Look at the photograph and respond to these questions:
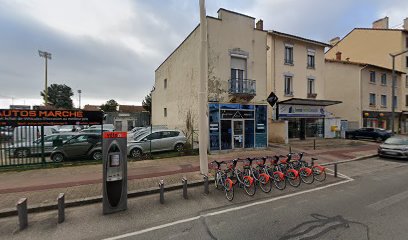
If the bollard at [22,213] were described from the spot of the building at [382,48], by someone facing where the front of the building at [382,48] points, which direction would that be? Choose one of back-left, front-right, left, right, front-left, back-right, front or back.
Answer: front-right

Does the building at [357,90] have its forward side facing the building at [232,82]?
no

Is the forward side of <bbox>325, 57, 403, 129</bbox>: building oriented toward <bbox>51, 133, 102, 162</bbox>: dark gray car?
no

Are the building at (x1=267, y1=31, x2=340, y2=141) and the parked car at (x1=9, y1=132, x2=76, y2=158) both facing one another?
no

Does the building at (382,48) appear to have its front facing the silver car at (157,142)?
no

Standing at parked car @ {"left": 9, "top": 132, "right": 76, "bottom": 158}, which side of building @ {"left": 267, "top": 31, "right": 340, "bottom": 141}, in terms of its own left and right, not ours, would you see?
right

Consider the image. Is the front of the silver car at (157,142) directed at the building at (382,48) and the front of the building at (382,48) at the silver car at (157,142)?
no

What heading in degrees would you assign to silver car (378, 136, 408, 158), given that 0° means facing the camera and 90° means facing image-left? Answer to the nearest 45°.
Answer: approximately 45°

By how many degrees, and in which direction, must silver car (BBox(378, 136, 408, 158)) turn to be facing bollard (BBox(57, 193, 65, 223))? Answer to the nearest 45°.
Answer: approximately 45° to its left

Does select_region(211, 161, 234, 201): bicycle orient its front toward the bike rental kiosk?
no

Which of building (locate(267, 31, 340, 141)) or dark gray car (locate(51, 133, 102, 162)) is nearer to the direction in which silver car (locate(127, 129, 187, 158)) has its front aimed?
the dark gray car

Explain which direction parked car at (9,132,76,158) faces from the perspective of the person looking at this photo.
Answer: facing the viewer and to the left of the viewer

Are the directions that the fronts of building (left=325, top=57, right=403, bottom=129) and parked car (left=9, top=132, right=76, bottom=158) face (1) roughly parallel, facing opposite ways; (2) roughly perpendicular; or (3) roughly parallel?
roughly perpendicular

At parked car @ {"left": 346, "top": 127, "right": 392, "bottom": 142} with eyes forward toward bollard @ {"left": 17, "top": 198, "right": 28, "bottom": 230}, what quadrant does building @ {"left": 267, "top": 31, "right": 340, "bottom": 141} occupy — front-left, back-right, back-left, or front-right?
front-right
